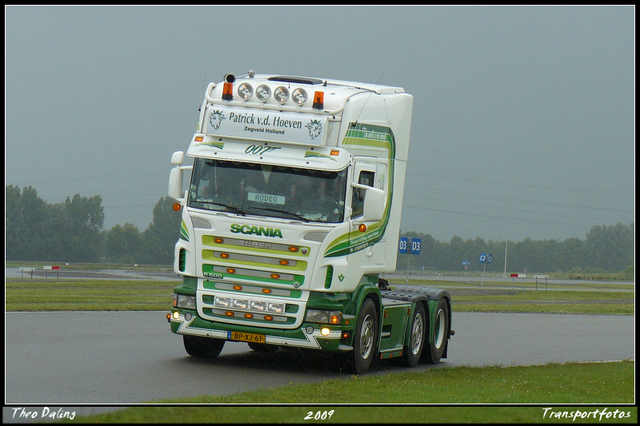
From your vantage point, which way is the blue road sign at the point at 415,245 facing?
toward the camera

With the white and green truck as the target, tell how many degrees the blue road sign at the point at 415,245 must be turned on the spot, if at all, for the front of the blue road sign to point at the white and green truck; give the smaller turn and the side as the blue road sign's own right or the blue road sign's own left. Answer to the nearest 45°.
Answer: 0° — it already faces it
